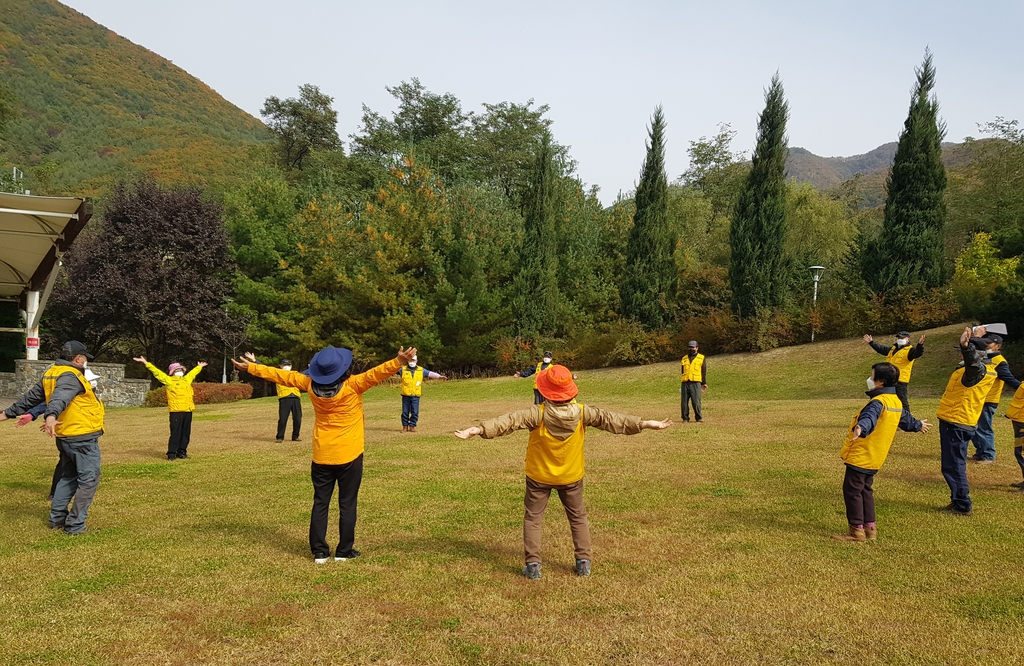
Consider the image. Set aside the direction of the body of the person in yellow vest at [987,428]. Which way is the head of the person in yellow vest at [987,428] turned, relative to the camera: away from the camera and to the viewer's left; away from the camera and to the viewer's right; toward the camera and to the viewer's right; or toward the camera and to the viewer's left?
toward the camera and to the viewer's left

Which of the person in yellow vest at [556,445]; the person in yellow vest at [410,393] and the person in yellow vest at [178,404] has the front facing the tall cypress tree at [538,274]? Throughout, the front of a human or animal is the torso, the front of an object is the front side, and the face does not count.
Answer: the person in yellow vest at [556,445]

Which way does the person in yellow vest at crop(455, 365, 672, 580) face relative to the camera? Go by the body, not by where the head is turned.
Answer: away from the camera

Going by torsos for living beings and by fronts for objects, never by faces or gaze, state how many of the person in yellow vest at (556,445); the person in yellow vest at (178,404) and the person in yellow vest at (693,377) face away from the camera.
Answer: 1

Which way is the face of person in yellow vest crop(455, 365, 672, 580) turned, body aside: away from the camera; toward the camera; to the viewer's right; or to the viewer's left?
away from the camera

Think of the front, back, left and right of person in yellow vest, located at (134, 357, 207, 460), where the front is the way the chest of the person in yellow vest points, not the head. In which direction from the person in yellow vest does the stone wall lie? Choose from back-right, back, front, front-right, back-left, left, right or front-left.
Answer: back

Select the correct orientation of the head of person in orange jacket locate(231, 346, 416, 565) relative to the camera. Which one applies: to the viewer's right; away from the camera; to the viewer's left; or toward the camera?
away from the camera

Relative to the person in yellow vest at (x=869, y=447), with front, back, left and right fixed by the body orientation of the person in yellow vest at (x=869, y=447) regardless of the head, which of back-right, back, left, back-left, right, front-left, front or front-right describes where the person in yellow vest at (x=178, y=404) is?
front-left

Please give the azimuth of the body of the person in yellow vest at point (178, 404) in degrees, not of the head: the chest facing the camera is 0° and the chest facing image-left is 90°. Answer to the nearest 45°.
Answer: approximately 0°

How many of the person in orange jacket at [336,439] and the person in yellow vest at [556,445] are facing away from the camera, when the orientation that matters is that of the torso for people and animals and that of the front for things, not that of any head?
2

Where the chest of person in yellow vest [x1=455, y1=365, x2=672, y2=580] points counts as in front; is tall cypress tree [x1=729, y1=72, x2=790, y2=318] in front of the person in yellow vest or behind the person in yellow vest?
in front
